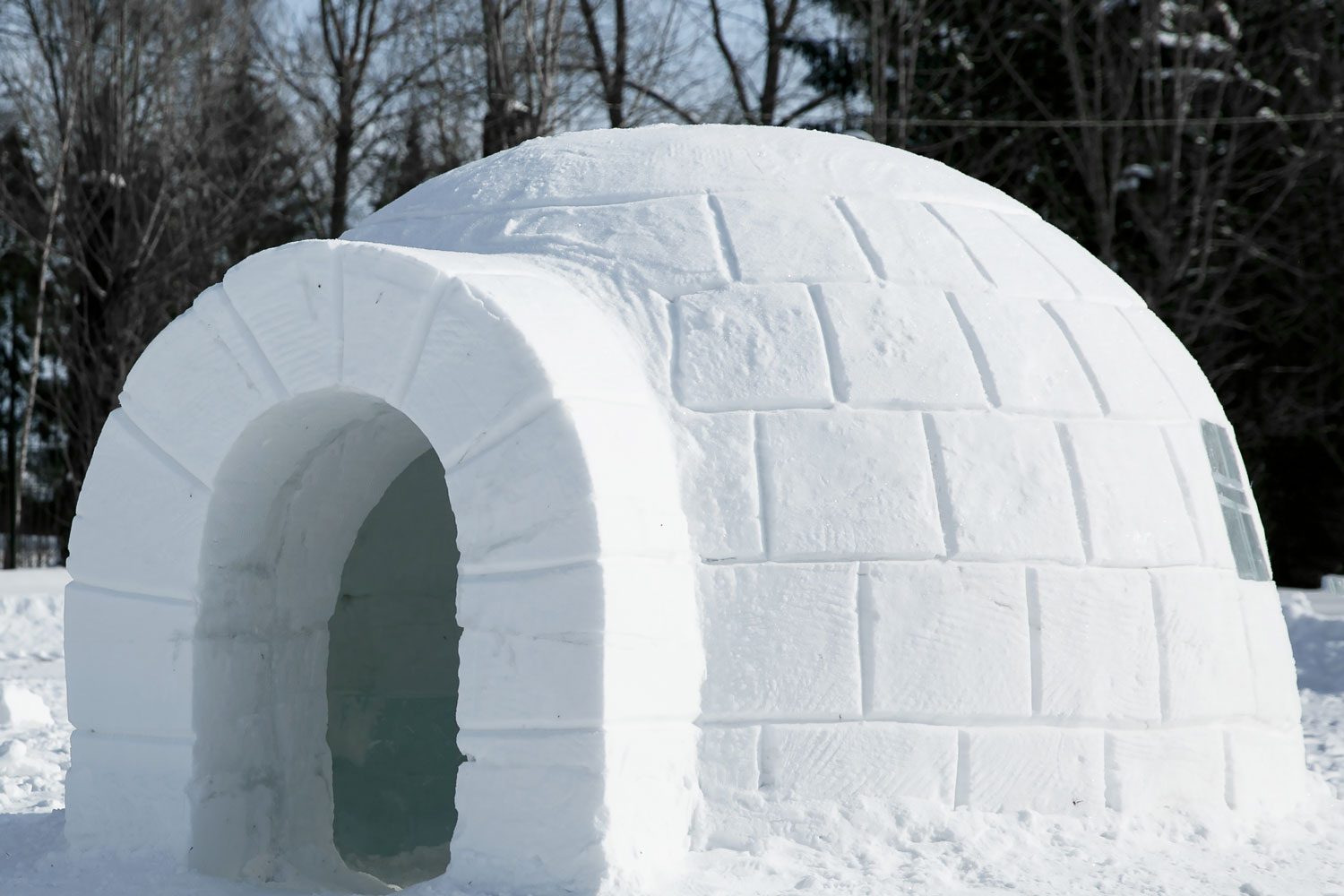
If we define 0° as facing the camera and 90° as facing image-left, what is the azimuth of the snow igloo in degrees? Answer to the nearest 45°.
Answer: approximately 45°

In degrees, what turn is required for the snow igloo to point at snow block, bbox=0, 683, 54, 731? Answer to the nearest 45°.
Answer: approximately 90° to its right

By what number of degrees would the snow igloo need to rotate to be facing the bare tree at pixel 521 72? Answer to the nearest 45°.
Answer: approximately 135° to its right

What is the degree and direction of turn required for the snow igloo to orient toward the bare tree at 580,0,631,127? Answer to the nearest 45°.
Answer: approximately 135° to its right

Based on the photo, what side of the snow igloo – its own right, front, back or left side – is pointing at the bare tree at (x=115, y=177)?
right
